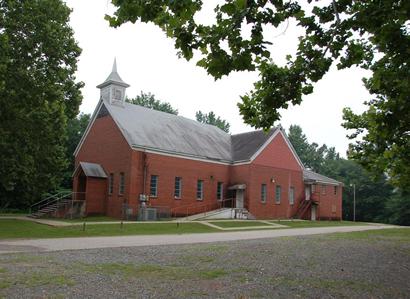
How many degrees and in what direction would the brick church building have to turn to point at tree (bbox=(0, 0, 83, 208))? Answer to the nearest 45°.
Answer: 0° — it already faces it

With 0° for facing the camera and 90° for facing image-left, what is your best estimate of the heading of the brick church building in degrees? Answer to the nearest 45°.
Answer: approximately 45°
